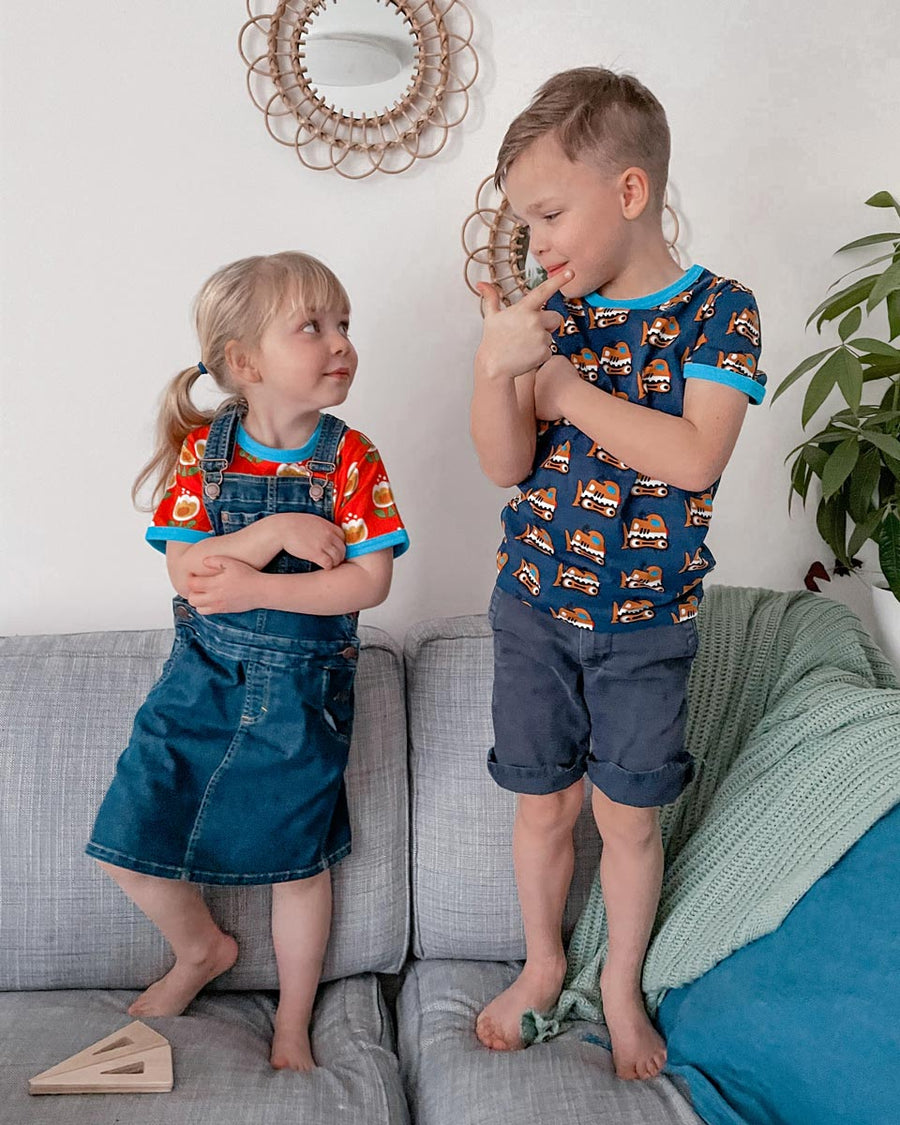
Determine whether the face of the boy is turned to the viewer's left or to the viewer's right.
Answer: to the viewer's left

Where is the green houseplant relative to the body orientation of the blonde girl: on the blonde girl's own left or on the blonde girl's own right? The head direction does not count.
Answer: on the blonde girl's own left

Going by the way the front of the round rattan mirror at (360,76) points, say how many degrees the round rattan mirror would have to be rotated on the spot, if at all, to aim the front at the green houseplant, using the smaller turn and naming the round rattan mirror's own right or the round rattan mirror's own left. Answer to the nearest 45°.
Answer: approximately 90° to the round rattan mirror's own left

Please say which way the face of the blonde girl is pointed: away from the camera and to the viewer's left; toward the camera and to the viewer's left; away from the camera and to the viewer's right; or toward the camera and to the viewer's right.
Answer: toward the camera and to the viewer's right

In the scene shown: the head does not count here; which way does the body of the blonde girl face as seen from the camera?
toward the camera

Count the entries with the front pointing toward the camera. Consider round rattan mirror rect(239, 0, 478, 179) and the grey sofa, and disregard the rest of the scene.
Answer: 2

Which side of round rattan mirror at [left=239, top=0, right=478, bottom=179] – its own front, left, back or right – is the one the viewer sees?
front
